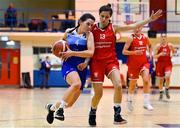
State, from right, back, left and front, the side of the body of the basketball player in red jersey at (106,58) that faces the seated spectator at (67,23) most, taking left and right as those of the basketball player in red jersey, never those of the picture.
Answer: back

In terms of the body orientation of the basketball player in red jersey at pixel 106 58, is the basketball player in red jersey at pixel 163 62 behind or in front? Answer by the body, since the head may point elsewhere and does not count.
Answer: behind

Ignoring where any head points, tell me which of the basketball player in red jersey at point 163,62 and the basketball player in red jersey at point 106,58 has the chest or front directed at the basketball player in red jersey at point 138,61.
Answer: the basketball player in red jersey at point 163,62

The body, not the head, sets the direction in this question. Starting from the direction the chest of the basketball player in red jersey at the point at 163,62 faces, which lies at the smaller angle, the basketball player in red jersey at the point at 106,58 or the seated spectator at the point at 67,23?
the basketball player in red jersey

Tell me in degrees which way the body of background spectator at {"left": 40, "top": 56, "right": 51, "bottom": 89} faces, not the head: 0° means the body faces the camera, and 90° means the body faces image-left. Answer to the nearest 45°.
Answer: approximately 315°

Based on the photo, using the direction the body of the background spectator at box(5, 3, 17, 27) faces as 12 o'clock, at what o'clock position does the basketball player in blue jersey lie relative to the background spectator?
The basketball player in blue jersey is roughly at 12 o'clock from the background spectator.

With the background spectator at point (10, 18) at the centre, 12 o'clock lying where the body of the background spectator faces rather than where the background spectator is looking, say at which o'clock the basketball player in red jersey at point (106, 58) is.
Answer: The basketball player in red jersey is roughly at 12 o'clock from the background spectator.
